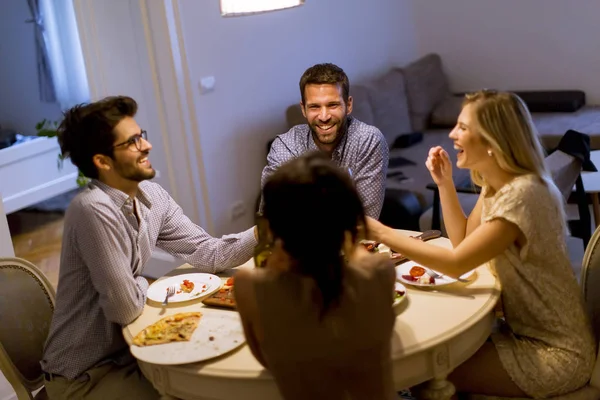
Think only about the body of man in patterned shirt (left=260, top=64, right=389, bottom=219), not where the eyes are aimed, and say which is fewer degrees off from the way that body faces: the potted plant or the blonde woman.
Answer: the blonde woman

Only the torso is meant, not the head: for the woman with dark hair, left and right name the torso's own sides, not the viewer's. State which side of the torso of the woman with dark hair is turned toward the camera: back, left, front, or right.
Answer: back

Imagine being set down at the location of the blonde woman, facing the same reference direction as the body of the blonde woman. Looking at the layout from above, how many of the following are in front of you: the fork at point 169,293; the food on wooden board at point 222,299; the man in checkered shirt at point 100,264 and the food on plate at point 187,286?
4

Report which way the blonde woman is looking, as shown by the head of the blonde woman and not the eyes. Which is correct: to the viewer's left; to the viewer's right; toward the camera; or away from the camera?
to the viewer's left

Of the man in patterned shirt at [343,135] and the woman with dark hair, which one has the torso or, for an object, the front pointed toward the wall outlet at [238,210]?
the woman with dark hair

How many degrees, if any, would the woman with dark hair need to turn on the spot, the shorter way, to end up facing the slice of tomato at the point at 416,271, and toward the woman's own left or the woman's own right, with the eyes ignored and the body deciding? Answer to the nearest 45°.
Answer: approximately 45° to the woman's own right

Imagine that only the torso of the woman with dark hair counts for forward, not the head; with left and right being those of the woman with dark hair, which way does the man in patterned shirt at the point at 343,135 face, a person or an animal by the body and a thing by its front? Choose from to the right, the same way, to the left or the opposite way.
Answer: the opposite way

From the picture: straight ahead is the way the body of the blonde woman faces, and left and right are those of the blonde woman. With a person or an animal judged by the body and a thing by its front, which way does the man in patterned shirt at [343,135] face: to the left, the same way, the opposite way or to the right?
to the left

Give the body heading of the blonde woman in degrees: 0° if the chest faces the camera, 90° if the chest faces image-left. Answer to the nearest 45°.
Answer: approximately 90°

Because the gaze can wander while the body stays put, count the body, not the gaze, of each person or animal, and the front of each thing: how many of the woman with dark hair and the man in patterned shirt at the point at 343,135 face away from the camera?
1

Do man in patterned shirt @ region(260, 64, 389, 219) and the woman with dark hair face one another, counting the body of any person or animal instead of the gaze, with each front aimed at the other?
yes

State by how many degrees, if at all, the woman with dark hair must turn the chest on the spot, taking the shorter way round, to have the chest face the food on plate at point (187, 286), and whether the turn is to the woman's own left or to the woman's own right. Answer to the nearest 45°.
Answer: approximately 45° to the woman's own left

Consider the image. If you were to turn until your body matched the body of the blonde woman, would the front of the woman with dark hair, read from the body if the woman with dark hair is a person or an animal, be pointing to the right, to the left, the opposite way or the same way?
to the right

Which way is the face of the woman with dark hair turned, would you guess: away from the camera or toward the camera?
away from the camera

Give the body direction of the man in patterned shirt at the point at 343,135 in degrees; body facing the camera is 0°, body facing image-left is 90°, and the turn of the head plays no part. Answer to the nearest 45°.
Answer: approximately 0°
